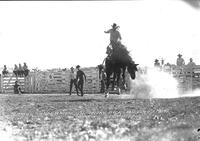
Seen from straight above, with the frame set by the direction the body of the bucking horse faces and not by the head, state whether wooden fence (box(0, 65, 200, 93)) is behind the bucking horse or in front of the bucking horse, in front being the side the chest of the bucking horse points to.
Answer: behind
